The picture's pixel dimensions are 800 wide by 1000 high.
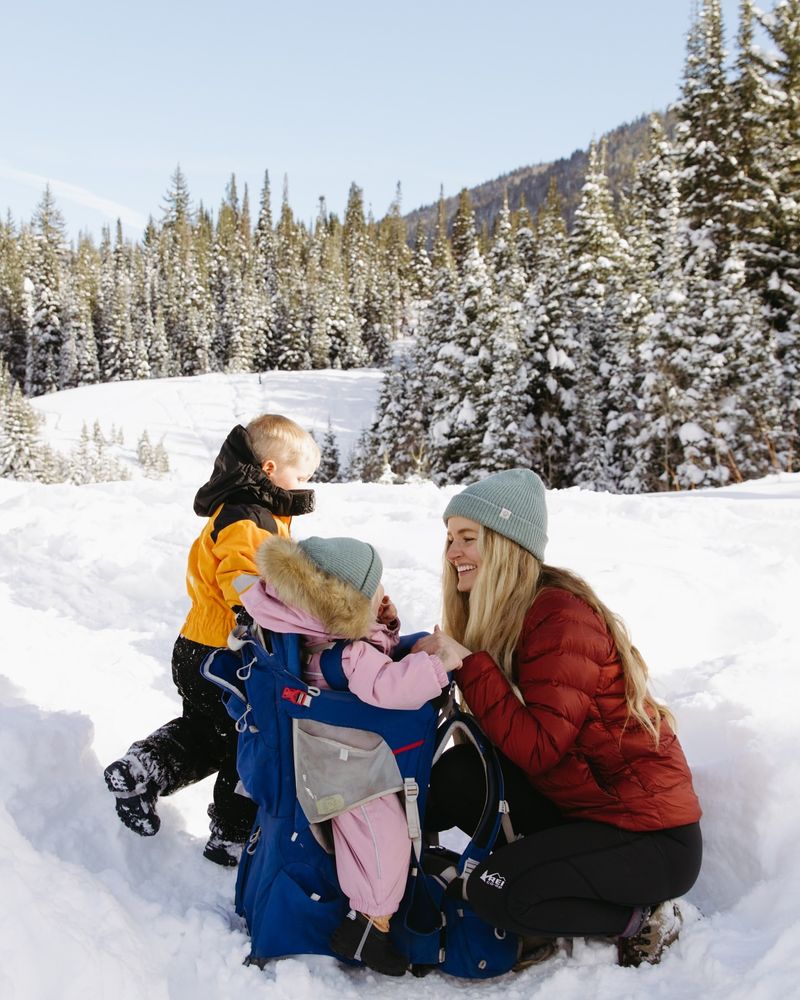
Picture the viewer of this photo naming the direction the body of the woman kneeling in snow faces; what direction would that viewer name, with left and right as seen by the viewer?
facing to the left of the viewer

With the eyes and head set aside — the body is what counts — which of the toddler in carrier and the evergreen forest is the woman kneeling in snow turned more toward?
the toddler in carrier

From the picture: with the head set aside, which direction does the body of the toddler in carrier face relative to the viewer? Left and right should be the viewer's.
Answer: facing to the right of the viewer

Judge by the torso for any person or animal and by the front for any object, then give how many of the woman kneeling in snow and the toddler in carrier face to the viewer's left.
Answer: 1

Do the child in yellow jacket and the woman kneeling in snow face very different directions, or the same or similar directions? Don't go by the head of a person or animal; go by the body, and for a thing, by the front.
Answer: very different directions

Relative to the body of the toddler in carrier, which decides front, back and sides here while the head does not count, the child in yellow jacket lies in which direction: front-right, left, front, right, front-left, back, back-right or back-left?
back-left

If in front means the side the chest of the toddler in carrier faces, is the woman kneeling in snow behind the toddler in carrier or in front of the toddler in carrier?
in front

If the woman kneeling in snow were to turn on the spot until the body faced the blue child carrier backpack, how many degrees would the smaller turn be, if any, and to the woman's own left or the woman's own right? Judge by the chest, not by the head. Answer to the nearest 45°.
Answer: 0° — they already face it

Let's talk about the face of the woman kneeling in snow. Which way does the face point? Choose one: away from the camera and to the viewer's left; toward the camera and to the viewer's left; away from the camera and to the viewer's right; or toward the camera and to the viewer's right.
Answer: toward the camera and to the viewer's left

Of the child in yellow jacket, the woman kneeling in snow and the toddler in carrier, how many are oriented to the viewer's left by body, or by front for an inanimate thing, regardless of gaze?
1

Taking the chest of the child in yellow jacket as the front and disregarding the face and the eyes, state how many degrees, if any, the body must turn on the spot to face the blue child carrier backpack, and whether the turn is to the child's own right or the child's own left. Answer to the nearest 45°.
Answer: approximately 90° to the child's own right

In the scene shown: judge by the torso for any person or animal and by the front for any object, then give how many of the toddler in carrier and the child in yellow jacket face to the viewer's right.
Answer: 2

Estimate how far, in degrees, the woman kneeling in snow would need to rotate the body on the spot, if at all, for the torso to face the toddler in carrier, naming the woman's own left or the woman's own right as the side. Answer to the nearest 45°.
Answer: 0° — they already face them

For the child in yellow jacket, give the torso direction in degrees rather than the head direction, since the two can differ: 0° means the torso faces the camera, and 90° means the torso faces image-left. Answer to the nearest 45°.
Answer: approximately 270°

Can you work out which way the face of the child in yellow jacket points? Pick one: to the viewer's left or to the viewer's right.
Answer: to the viewer's right
